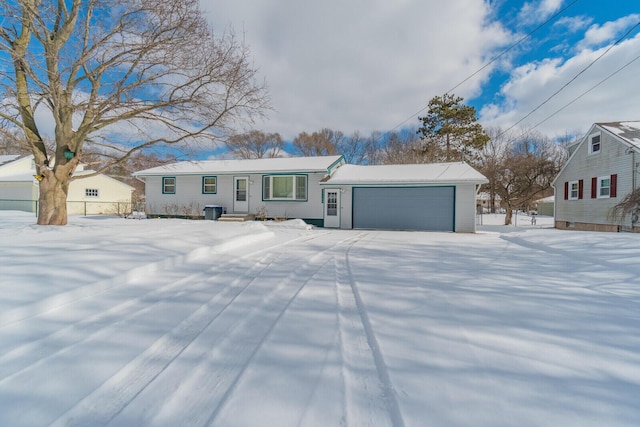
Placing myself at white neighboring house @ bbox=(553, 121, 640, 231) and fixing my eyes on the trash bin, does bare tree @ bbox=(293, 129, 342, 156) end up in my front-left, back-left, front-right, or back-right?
front-right

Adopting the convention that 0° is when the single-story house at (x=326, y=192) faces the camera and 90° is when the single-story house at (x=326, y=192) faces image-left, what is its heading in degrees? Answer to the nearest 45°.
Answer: approximately 0°

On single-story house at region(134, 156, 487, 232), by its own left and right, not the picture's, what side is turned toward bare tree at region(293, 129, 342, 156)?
back

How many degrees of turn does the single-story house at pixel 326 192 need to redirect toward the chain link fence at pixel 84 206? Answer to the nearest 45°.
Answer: approximately 135° to its right

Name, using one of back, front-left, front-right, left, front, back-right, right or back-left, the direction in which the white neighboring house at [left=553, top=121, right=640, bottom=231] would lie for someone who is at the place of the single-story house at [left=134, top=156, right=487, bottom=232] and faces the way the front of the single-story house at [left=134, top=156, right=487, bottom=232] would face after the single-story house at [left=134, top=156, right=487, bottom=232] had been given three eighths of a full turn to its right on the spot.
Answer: back-right

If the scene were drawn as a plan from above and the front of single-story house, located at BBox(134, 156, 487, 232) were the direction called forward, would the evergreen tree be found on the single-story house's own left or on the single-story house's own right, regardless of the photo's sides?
on the single-story house's own left

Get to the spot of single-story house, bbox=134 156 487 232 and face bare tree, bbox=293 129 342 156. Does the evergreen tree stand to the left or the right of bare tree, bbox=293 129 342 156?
right

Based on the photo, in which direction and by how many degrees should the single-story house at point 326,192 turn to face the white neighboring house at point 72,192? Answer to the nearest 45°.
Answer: approximately 135° to its right
